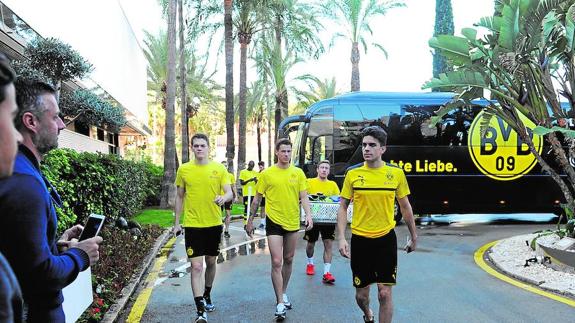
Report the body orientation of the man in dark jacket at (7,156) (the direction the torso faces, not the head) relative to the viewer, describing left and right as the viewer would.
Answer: facing to the right of the viewer

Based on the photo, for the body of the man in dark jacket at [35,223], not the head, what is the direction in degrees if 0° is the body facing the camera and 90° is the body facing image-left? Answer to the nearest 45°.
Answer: approximately 270°

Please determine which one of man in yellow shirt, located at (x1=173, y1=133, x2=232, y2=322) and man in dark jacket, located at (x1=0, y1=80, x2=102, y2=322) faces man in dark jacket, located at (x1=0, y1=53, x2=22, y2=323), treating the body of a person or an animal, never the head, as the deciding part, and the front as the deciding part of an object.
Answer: the man in yellow shirt

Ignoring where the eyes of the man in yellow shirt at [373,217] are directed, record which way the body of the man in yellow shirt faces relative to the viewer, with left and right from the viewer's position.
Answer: facing the viewer

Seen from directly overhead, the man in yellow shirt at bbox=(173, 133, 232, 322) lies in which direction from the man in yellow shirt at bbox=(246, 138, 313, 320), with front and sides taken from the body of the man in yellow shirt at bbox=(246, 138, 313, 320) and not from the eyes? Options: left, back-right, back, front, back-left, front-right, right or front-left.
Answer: right

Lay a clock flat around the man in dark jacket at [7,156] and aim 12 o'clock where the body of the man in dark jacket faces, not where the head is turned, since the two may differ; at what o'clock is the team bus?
The team bus is roughly at 11 o'clock from the man in dark jacket.

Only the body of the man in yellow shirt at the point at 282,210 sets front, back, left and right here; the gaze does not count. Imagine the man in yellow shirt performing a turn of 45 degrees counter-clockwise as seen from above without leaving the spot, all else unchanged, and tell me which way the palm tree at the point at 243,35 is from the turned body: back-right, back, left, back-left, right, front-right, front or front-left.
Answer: back-left

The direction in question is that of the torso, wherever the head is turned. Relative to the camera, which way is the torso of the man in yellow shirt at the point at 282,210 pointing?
toward the camera

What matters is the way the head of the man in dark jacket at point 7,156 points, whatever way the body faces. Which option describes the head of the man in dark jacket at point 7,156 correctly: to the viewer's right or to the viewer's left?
to the viewer's right

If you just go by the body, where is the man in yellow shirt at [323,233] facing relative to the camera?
toward the camera

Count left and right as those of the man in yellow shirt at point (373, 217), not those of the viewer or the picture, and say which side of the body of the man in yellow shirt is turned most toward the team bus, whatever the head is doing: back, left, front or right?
back

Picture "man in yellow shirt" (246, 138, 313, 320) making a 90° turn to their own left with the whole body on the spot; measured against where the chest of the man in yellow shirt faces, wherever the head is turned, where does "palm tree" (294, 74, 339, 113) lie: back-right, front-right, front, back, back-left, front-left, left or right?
left

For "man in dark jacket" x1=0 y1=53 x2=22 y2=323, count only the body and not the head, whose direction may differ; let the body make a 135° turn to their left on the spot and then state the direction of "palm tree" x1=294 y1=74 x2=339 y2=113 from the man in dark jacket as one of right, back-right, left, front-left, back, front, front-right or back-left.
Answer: right

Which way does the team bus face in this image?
to the viewer's left

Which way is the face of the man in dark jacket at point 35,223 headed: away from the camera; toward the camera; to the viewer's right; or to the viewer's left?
to the viewer's right
